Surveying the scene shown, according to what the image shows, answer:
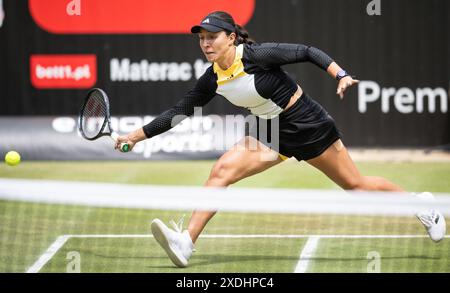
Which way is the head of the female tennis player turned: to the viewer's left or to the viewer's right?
to the viewer's left

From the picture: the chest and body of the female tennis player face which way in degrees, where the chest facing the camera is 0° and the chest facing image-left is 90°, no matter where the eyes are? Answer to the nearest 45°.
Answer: approximately 45°
